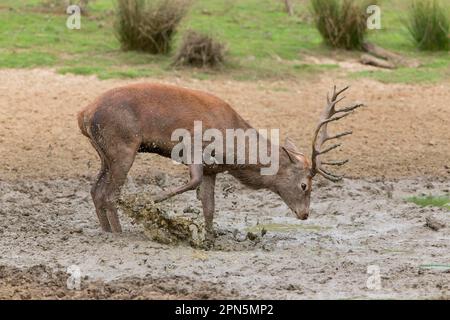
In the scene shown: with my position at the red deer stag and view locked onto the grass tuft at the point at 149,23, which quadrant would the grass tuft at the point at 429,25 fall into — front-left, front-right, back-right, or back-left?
front-right

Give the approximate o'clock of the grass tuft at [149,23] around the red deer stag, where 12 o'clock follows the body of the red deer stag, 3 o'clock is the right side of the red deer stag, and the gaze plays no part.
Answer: The grass tuft is roughly at 9 o'clock from the red deer stag.

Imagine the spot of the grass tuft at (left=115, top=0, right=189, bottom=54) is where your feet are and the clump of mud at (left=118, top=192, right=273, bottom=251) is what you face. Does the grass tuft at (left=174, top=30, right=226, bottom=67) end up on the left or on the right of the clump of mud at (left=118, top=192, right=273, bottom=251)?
left

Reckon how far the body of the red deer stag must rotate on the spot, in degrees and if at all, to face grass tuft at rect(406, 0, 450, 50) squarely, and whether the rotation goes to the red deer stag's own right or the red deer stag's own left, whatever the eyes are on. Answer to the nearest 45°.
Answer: approximately 45° to the red deer stag's own left

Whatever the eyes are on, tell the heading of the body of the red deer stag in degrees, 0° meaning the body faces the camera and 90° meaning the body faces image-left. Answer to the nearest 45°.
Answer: approximately 270°

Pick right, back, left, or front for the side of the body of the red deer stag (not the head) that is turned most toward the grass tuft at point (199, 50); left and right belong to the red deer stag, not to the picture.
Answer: left
